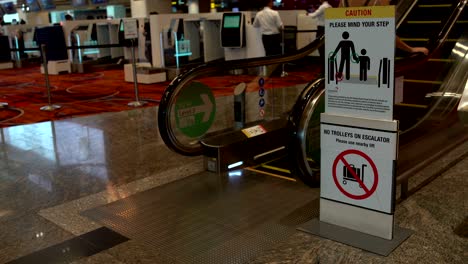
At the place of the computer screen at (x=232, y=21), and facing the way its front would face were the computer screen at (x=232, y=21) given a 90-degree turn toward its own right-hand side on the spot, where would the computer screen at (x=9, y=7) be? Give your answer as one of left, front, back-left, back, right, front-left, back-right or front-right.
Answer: front-right

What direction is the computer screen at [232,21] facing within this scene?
toward the camera

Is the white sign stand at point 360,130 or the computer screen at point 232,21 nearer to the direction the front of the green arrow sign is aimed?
the white sign stand

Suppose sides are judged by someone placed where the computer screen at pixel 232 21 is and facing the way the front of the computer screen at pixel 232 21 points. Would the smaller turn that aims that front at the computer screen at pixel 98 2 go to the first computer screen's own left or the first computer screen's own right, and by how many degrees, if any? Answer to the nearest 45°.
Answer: approximately 135° to the first computer screen's own right

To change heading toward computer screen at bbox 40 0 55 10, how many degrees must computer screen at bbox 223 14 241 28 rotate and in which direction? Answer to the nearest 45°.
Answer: approximately 135° to its right

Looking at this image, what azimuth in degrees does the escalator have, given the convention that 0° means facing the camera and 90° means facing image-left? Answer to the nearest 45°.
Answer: approximately 45°

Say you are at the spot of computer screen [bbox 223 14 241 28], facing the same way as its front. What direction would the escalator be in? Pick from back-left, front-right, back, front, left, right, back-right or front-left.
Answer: front

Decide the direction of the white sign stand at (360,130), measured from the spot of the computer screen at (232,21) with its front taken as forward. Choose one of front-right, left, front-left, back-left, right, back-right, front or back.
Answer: front

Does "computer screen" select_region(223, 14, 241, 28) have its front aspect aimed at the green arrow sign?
yes

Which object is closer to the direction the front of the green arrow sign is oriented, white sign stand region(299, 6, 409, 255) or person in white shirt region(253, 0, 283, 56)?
the white sign stand

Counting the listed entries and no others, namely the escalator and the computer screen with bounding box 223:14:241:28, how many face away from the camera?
0

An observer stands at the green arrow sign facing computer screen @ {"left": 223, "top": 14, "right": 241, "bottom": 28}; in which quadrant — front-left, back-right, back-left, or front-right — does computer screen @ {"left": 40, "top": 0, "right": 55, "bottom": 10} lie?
front-left

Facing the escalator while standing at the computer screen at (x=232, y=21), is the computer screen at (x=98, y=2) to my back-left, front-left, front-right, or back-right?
back-right
